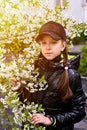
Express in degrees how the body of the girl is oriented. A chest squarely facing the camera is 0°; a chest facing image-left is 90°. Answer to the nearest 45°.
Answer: approximately 45°
